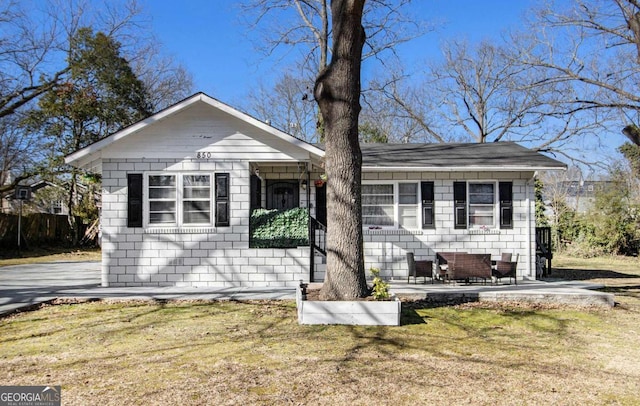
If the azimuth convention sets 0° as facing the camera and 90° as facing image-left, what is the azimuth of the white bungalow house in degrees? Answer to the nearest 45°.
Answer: approximately 0°

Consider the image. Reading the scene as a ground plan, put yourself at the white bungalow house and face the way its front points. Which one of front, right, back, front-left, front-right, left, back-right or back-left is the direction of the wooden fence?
back-right

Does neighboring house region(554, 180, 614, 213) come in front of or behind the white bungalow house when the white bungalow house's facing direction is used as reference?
behind

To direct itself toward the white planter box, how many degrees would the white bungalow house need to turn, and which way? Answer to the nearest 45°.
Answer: approximately 45° to its left

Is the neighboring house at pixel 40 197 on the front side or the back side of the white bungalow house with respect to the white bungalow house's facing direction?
on the back side

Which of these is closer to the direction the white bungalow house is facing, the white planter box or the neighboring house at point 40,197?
the white planter box
